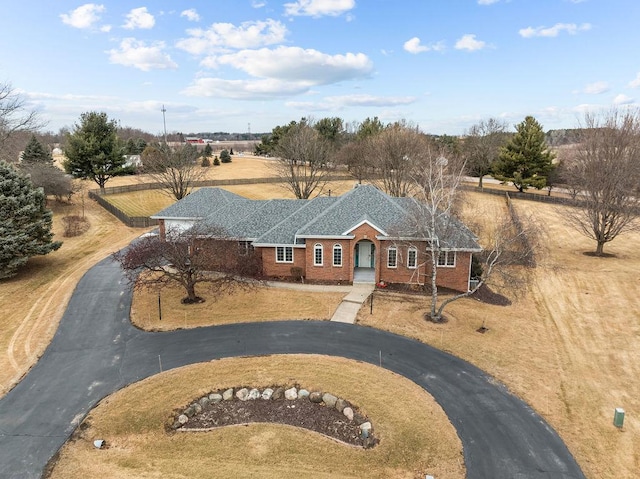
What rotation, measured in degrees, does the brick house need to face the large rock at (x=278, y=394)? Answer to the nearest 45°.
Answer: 0° — it already faces it

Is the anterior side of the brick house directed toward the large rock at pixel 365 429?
yes

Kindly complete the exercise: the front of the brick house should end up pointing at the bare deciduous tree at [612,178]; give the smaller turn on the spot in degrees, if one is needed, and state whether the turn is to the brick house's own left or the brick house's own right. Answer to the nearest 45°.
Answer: approximately 90° to the brick house's own left

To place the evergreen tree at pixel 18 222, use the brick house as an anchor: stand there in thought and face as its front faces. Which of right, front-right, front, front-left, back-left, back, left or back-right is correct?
right

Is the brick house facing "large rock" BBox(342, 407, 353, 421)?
yes

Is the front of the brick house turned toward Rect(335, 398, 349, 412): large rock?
yes

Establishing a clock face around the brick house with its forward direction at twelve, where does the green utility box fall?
The green utility box is roughly at 11 o'clock from the brick house.

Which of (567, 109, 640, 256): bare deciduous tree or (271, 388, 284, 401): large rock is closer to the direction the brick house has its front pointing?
the large rock

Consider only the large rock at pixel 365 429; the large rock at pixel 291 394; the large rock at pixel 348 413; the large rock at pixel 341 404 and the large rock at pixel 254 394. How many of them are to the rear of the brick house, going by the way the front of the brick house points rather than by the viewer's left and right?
0

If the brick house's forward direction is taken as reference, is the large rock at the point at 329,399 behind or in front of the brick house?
in front

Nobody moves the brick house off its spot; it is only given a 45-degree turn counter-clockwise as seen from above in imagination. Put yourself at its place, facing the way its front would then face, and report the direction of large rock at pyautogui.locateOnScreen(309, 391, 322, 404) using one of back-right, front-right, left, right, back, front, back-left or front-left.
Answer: front-right

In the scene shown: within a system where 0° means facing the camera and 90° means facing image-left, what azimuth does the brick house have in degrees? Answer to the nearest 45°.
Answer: approximately 0°

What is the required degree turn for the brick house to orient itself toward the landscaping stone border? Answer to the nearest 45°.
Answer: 0° — it already faces it

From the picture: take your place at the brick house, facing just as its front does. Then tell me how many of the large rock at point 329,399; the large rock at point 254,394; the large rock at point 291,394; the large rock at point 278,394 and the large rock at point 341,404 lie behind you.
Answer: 0

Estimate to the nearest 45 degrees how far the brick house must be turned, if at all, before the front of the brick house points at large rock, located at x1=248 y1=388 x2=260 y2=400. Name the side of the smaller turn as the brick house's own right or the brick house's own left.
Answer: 0° — it already faces it

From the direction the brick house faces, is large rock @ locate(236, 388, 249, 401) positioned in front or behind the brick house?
in front
